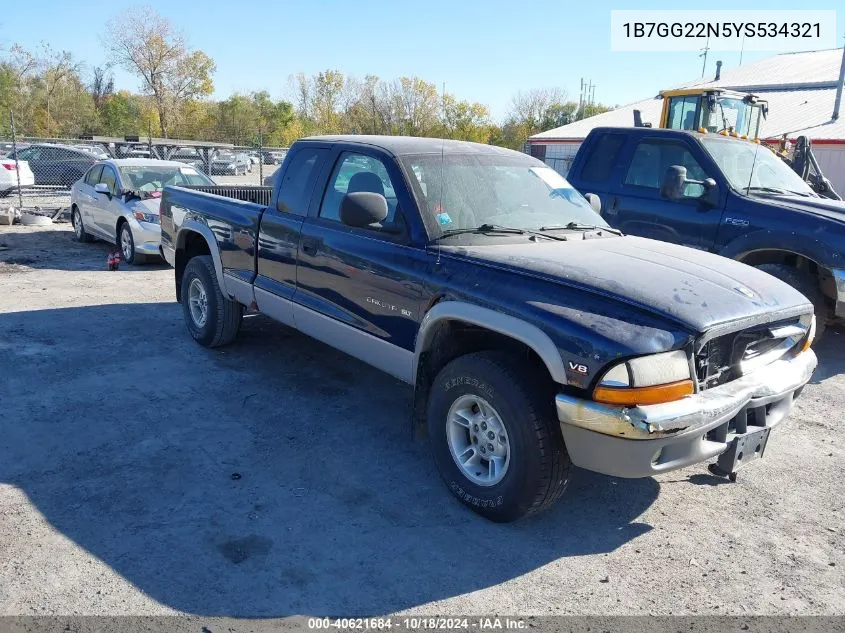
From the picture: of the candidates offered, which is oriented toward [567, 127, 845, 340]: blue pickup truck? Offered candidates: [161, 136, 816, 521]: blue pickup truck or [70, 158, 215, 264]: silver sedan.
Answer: the silver sedan

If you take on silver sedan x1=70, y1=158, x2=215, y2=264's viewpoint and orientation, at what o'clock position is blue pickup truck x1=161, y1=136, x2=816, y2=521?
The blue pickup truck is roughly at 1 o'clock from the silver sedan.

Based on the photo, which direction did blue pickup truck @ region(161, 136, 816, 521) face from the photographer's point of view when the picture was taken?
facing the viewer and to the right of the viewer

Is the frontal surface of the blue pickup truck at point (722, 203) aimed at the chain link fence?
no

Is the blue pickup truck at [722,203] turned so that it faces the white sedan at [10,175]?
no

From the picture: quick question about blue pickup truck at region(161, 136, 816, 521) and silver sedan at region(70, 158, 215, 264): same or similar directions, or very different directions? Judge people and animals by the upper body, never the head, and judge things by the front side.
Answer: same or similar directions

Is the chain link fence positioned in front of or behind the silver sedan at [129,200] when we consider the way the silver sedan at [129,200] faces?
behind

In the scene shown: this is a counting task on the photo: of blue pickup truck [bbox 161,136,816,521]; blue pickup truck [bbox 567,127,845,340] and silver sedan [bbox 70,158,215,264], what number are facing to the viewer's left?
0

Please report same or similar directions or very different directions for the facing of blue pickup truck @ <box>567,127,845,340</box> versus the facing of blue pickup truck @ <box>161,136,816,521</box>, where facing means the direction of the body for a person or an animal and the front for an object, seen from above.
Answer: same or similar directions

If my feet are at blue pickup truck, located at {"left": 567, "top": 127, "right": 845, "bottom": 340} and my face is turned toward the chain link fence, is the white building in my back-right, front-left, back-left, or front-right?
front-right

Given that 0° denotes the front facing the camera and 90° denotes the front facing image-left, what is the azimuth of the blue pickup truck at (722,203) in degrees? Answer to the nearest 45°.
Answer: approximately 315°

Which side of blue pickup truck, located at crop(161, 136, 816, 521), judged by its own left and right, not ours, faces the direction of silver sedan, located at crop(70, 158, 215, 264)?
back

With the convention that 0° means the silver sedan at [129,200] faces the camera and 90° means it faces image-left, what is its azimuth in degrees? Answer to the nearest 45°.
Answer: approximately 315°

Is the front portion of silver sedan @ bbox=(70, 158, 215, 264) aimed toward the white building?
no

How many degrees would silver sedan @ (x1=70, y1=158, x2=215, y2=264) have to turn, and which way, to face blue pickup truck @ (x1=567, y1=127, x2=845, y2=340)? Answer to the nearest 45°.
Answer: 0° — it already faces it
